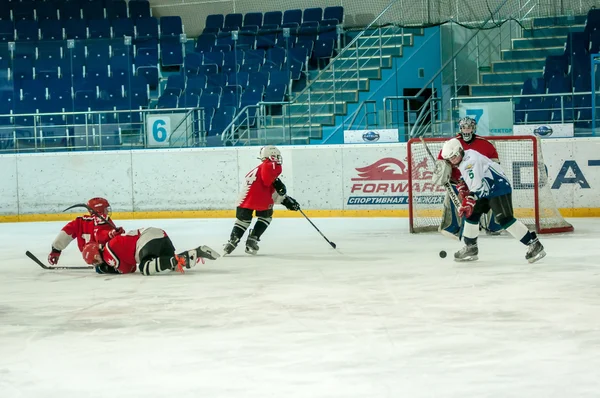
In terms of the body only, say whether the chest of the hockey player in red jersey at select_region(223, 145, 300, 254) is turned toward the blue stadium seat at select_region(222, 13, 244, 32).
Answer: no

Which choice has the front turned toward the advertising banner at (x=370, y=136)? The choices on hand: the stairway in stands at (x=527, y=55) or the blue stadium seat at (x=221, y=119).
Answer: the stairway in stands

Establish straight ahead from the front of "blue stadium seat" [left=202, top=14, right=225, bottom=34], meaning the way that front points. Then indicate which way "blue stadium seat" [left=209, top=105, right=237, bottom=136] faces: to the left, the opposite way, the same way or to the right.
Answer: the same way

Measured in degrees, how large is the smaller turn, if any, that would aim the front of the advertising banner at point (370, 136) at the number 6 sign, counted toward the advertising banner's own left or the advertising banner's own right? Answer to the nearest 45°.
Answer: approximately 90° to the advertising banner's own right

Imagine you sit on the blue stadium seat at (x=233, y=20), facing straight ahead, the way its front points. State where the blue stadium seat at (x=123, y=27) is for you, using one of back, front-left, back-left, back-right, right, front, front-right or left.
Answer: front-right

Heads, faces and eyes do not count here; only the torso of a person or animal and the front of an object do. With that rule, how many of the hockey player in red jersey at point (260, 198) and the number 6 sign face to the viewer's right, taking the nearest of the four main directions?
1

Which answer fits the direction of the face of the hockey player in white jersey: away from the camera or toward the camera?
toward the camera

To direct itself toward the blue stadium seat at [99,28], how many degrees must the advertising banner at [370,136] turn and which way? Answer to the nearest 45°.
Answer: approximately 135° to its right

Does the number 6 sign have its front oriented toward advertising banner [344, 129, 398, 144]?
no

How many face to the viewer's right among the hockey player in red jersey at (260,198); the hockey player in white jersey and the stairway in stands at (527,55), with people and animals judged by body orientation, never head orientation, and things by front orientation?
1

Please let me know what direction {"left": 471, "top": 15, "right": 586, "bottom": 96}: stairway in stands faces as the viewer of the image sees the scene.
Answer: facing the viewer and to the left of the viewer
